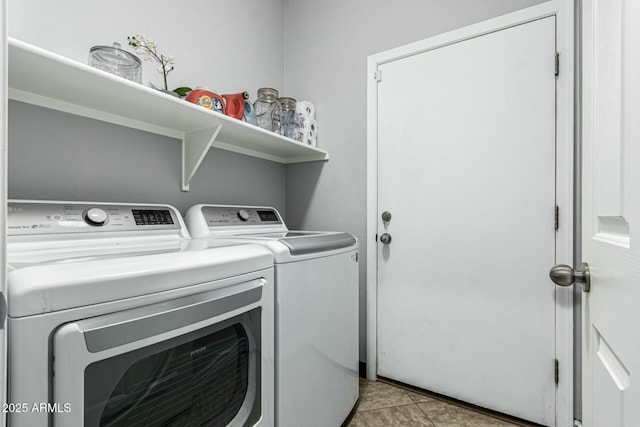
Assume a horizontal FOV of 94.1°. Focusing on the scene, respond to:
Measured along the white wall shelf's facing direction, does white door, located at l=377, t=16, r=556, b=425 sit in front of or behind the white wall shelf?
in front

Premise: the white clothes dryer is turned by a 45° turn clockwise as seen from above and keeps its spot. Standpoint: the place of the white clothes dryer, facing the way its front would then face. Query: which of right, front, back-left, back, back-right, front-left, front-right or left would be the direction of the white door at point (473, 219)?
left

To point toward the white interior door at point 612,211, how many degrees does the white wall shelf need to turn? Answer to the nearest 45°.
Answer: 0° — it already faces it

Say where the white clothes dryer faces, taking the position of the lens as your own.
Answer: facing the viewer and to the right of the viewer

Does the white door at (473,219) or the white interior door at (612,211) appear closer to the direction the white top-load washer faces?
the white interior door
